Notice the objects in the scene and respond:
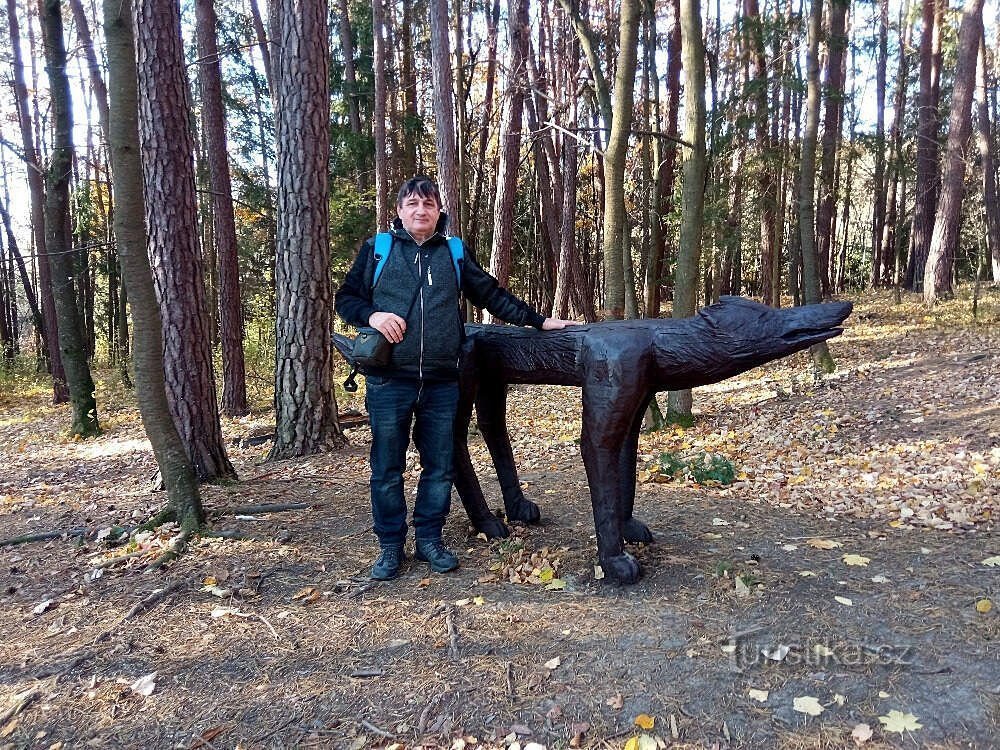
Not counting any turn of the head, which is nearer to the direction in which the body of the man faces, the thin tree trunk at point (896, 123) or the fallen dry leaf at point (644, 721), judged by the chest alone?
the fallen dry leaf

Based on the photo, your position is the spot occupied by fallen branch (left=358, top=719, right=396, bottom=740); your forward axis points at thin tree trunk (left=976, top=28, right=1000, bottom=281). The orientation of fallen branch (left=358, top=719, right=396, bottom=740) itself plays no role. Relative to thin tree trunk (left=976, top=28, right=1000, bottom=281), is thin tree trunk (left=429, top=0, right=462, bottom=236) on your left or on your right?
left

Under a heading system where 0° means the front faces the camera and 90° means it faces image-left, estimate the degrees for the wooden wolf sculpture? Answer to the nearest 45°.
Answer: approximately 315°

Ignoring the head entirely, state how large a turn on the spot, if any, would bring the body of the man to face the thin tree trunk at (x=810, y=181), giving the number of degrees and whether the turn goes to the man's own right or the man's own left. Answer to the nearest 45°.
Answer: approximately 135° to the man's own left

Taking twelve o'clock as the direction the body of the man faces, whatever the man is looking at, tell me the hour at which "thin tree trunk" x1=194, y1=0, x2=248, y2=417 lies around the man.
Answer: The thin tree trunk is roughly at 5 o'clock from the man.

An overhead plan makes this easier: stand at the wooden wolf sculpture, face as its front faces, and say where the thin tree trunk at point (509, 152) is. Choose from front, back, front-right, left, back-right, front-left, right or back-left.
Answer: back-left

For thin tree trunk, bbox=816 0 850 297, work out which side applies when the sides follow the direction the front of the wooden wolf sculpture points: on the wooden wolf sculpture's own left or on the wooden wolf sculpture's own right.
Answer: on the wooden wolf sculpture's own left

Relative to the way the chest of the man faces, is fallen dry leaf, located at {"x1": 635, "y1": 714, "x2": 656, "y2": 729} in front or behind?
in front

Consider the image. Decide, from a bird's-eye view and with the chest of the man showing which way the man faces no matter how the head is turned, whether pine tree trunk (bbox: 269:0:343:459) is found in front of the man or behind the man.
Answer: behind

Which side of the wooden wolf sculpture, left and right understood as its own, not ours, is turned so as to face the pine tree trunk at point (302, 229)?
back

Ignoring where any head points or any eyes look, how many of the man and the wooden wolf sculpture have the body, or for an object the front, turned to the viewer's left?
0

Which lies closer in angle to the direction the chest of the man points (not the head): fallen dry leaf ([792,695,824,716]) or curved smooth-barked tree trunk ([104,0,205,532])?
the fallen dry leaf

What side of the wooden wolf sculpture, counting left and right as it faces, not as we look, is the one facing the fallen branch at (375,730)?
right

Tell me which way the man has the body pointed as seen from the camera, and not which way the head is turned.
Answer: toward the camera

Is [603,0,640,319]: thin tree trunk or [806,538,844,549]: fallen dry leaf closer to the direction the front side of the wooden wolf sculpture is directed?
the fallen dry leaf

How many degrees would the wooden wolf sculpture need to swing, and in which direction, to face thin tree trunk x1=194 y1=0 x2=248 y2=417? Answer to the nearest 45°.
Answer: approximately 180°
